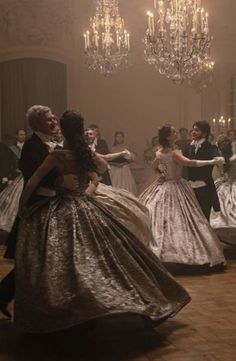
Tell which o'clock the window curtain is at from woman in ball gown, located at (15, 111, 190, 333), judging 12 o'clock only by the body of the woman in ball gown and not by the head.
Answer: The window curtain is roughly at 1 o'clock from the woman in ball gown.

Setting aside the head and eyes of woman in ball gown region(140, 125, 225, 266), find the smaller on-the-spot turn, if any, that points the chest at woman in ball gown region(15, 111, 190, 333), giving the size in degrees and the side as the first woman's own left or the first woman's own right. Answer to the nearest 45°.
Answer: approximately 135° to the first woman's own right

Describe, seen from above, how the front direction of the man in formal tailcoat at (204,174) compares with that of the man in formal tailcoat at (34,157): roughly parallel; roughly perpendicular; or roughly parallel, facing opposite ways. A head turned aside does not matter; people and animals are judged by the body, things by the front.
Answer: roughly perpendicular

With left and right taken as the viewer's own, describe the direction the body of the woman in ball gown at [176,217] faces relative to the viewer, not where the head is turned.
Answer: facing away from the viewer and to the right of the viewer

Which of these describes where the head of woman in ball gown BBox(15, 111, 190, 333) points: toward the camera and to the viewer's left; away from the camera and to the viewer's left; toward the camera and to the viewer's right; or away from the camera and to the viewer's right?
away from the camera and to the viewer's left

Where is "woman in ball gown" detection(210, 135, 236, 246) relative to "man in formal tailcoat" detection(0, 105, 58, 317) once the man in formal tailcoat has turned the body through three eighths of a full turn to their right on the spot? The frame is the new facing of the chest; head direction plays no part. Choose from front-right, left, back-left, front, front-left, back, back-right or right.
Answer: back-right

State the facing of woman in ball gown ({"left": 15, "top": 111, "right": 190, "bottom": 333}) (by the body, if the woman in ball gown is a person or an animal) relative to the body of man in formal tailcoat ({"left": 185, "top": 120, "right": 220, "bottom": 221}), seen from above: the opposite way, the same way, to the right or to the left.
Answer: to the right

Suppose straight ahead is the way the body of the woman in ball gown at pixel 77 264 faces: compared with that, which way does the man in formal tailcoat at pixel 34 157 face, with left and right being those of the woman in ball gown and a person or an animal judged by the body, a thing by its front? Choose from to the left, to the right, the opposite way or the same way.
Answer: the opposite way

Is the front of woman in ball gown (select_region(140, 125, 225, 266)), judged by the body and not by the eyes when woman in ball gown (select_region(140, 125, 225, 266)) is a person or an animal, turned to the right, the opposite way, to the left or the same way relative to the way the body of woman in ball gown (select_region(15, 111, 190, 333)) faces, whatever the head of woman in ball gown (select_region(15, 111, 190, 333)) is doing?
to the right

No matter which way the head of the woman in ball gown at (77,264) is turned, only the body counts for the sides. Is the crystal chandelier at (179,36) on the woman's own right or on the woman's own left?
on the woman's own right
